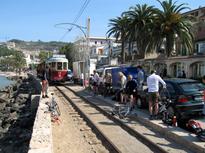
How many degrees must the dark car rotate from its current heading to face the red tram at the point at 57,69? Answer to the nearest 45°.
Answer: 0° — it already faces it

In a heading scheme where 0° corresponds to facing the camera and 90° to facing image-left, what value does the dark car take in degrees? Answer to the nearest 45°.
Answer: approximately 135°

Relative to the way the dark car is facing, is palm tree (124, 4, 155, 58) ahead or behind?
ahead

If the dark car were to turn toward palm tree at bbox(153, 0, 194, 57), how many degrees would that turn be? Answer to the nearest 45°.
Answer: approximately 45° to its right
